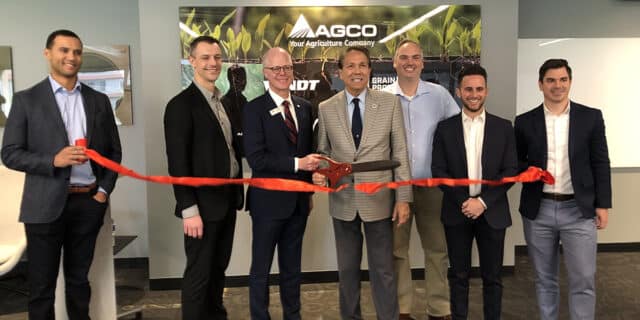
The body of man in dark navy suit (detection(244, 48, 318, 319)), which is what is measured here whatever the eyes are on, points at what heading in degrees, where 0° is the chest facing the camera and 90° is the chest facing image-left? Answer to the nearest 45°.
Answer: approximately 315°

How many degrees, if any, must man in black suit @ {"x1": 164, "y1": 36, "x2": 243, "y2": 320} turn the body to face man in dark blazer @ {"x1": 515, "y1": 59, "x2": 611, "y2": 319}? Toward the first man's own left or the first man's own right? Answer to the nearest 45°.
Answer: approximately 45° to the first man's own left

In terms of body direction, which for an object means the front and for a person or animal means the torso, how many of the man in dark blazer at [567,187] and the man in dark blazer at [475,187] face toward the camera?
2

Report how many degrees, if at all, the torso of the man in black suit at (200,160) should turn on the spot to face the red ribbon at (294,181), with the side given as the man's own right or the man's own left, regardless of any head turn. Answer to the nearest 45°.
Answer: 0° — they already face it

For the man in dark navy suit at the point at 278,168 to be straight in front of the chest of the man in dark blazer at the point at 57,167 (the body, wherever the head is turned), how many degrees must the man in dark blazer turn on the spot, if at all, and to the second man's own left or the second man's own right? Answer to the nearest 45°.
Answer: approximately 45° to the second man's own left

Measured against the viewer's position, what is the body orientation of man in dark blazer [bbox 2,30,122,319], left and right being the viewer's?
facing the viewer and to the right of the viewer

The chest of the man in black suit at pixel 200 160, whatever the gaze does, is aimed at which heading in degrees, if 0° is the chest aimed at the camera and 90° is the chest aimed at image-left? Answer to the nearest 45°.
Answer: approximately 315°
